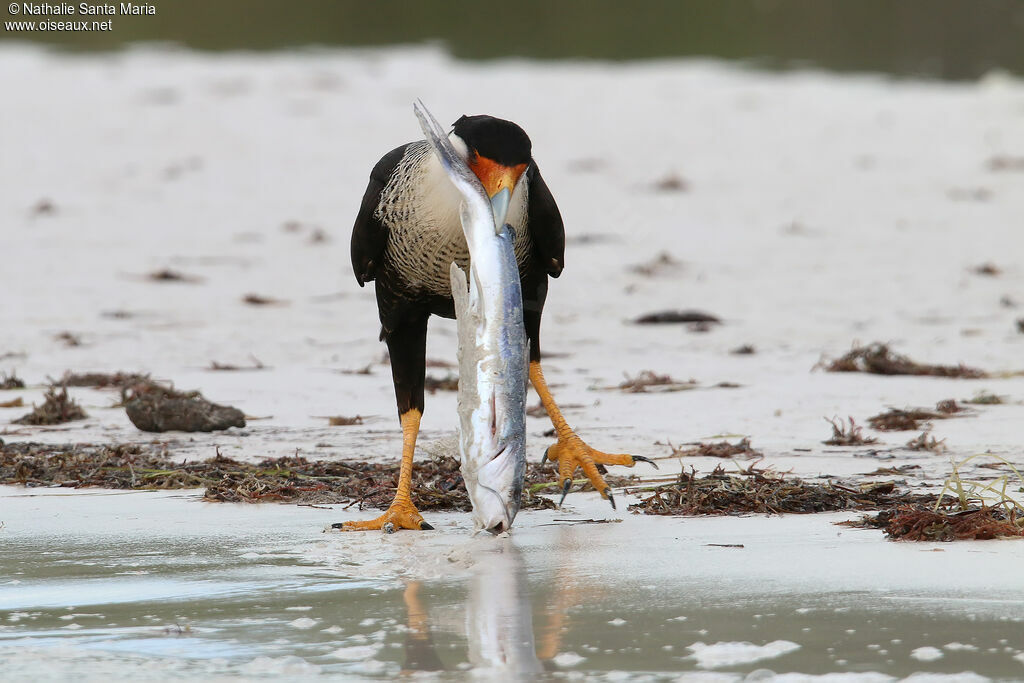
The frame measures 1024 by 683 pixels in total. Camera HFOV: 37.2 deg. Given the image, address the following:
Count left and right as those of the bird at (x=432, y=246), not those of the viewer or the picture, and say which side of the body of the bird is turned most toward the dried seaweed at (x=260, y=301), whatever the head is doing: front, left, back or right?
back

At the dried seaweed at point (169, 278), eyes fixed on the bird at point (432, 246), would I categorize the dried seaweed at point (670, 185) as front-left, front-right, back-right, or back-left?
back-left

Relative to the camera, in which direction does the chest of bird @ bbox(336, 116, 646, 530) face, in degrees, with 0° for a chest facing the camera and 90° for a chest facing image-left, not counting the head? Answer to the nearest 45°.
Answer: approximately 0°

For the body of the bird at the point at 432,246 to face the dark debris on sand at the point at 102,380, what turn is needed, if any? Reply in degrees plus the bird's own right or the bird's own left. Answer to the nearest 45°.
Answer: approximately 135° to the bird's own right

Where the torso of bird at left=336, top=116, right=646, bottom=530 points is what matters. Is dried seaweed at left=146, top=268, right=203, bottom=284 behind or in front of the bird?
behind

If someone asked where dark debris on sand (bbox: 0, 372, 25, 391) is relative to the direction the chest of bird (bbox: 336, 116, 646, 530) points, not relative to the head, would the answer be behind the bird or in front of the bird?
behind

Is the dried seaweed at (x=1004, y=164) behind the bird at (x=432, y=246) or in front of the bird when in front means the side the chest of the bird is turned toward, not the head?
behind

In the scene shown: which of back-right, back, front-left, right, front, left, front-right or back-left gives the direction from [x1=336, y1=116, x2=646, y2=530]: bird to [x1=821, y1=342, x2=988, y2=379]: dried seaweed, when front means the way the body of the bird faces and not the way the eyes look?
back-left

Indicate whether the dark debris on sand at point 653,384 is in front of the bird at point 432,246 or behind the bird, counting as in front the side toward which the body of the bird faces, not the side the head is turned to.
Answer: behind

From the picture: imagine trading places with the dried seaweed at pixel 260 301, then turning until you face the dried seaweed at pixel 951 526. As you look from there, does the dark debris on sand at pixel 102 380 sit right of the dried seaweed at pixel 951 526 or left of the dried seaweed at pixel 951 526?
right

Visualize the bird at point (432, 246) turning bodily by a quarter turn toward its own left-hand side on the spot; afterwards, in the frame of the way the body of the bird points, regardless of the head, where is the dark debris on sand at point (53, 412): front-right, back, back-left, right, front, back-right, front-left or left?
back-left
